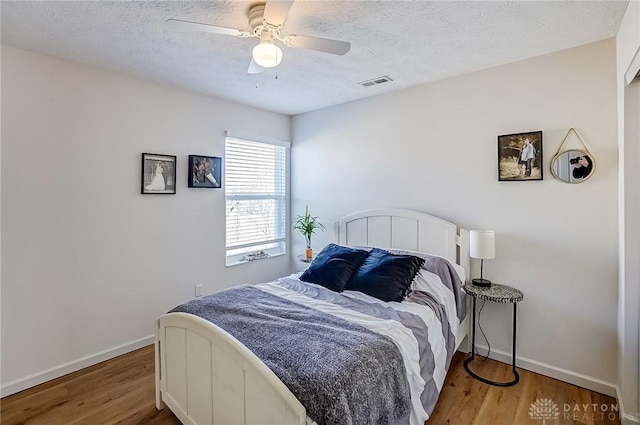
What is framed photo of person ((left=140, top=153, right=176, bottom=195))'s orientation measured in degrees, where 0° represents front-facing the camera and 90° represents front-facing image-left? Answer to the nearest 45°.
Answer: approximately 315°

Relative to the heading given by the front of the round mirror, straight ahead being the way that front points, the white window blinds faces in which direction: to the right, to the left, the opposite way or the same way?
to the left

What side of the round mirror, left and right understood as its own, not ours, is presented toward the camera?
front

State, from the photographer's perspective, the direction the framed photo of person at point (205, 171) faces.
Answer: facing the viewer and to the right of the viewer

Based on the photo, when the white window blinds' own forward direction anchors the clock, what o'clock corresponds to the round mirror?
The round mirror is roughly at 12 o'clock from the white window blinds.

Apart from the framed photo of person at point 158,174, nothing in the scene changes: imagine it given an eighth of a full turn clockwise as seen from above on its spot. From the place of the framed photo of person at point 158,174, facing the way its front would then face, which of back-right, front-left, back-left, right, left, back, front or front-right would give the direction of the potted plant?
left

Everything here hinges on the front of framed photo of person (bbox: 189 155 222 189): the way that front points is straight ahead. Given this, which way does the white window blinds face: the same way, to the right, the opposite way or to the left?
the same way

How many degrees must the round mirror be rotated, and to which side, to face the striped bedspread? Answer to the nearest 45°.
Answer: approximately 45° to its right

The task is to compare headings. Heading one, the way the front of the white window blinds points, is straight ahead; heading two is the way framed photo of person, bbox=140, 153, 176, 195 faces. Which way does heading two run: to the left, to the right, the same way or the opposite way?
the same way

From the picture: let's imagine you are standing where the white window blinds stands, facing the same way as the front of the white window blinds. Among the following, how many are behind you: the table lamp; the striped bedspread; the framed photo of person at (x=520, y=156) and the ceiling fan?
0

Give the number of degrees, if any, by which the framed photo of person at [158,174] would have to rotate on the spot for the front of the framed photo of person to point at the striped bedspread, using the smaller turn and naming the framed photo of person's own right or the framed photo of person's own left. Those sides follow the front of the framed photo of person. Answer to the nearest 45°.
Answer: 0° — it already faces it

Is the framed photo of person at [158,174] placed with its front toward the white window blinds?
no

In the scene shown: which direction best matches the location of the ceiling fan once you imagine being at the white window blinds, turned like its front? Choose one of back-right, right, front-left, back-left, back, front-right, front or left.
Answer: front-right

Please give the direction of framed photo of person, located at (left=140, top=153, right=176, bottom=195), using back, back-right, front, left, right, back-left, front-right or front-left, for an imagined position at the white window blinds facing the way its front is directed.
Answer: right

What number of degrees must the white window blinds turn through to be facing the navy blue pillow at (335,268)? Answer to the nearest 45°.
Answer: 0° — it already faces it

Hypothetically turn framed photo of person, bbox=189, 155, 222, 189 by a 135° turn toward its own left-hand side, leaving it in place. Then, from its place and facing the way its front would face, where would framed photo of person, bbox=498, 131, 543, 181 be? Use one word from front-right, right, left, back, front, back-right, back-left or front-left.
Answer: back-right

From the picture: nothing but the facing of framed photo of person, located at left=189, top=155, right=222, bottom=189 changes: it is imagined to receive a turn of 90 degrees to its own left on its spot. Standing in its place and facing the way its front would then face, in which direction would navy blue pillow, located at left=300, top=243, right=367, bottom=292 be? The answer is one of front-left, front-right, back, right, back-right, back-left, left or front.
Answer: right

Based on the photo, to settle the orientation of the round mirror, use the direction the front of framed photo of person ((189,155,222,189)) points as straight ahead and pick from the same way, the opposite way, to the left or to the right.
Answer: to the right
